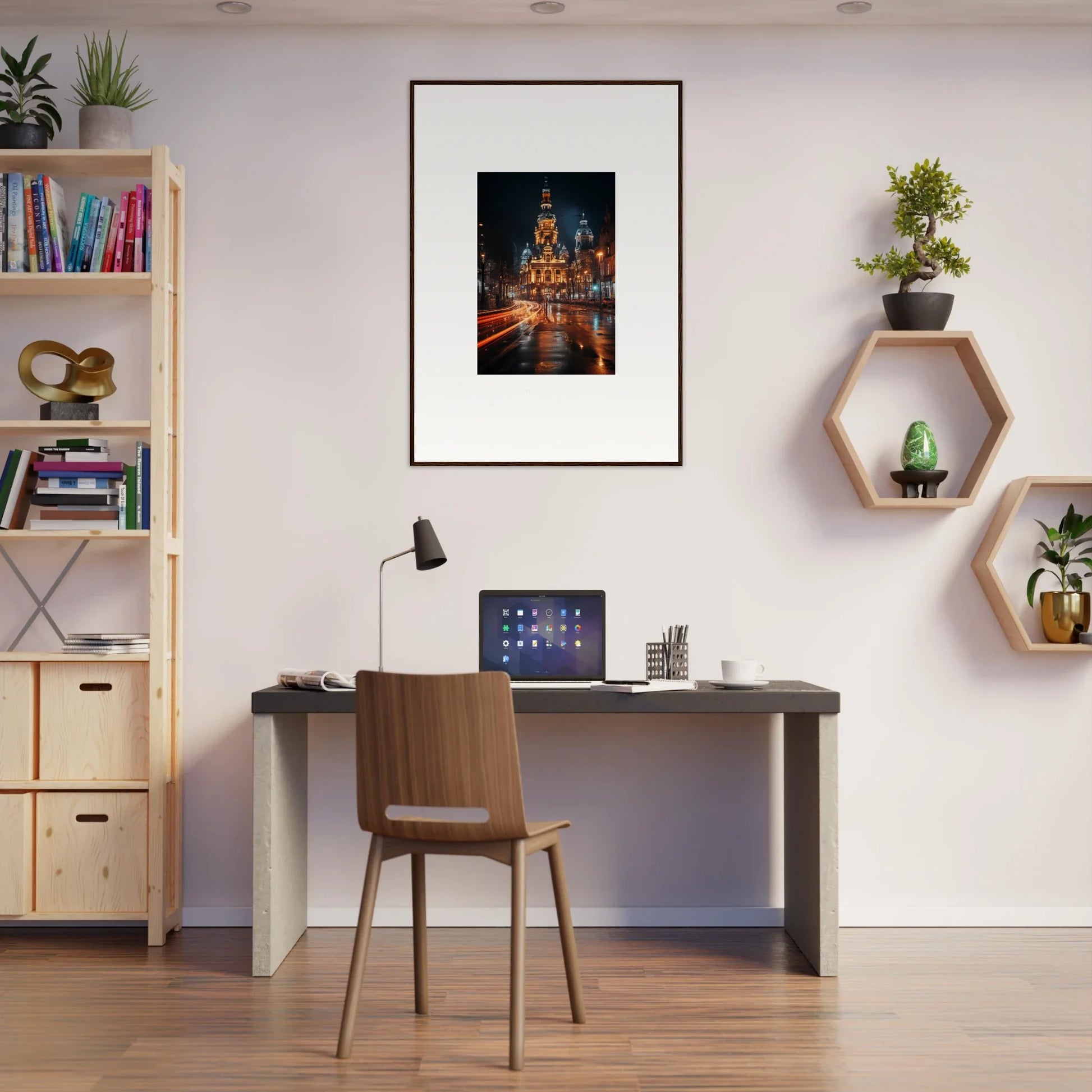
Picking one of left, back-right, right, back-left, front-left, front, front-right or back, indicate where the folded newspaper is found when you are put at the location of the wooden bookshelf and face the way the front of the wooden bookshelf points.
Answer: front-left

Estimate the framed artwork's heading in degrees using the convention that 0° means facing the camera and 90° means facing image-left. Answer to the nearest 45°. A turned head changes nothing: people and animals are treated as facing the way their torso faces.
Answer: approximately 0°

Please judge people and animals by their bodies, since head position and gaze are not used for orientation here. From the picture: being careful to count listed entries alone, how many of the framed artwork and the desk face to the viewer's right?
0

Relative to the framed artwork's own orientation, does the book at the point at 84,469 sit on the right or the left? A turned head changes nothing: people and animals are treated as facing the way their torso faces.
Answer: on its right

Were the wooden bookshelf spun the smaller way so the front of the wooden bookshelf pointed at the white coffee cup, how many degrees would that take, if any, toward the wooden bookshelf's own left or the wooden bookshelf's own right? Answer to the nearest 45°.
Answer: approximately 45° to the wooden bookshelf's own left
